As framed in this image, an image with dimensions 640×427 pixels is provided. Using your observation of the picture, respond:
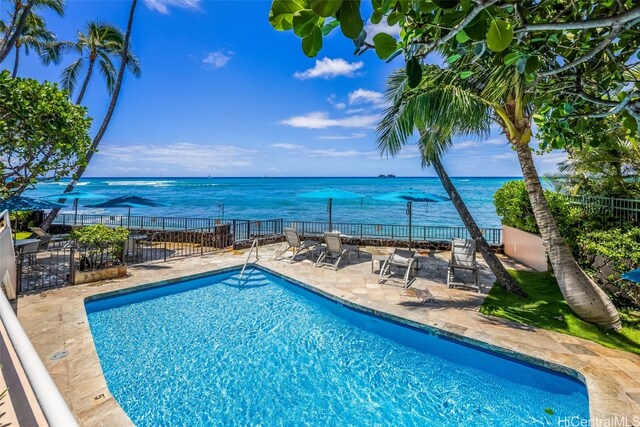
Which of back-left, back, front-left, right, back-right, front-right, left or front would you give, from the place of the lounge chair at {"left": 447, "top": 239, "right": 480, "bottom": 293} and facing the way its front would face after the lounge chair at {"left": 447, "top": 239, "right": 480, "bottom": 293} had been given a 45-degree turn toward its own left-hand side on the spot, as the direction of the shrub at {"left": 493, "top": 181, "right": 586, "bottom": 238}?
left

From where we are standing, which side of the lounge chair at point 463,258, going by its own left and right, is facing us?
front

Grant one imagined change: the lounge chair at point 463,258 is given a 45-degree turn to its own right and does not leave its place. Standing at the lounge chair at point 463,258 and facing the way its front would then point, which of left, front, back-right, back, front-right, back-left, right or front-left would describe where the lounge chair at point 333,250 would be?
front-right

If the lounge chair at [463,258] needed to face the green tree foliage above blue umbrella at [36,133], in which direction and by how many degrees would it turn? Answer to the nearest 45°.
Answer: approximately 45° to its right

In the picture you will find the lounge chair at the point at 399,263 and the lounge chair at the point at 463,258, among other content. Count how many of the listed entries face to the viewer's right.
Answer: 0

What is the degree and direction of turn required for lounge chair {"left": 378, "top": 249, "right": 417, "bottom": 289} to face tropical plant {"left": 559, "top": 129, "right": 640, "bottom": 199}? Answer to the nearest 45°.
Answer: approximately 135° to its left

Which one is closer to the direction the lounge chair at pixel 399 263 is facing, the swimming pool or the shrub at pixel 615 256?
the swimming pool

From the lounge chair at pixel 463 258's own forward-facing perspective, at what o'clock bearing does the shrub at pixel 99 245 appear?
The shrub is roughly at 2 o'clock from the lounge chair.

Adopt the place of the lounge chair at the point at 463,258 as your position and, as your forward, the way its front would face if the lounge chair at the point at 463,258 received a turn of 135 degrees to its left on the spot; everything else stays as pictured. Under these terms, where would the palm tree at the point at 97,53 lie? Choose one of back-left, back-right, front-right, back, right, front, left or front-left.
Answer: back-left

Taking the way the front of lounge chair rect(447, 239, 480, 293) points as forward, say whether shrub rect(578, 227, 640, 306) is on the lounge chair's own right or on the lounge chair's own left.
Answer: on the lounge chair's own left

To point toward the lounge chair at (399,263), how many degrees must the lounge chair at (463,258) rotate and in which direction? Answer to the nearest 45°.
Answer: approximately 90° to its right

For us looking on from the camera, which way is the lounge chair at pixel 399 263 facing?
facing the viewer and to the left of the viewer
